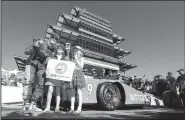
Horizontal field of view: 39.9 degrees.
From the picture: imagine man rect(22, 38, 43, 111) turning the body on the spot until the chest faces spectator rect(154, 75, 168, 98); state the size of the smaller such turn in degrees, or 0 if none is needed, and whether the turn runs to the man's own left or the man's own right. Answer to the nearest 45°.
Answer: approximately 45° to the man's own left

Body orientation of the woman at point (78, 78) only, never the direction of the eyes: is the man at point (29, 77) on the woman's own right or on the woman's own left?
on the woman's own right

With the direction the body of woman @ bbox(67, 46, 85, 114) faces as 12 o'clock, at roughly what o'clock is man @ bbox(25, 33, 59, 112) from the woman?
The man is roughly at 2 o'clock from the woman.

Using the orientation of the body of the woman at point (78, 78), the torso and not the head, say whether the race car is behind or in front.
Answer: behind

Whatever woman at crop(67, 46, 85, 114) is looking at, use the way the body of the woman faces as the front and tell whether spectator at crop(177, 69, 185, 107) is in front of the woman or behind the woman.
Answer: behind

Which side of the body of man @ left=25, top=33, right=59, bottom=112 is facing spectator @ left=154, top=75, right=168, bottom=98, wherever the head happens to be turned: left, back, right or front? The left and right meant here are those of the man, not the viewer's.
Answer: left

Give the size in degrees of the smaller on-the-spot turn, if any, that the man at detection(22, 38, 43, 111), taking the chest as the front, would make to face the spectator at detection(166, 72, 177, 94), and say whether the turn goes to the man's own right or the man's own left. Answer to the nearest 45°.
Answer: approximately 45° to the man's own left
